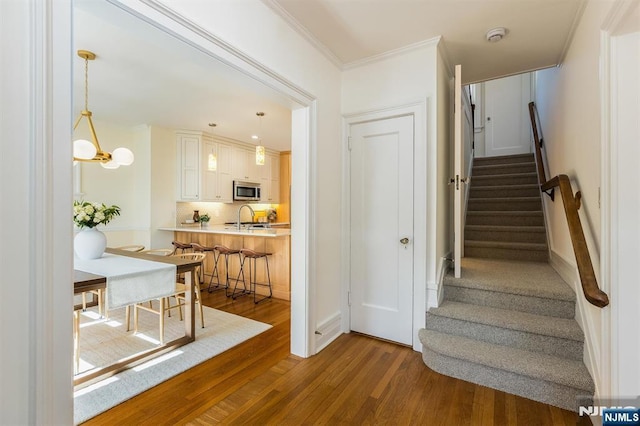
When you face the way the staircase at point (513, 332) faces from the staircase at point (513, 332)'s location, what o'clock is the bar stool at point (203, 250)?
The bar stool is roughly at 3 o'clock from the staircase.

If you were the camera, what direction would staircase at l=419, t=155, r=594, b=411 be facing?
facing the viewer

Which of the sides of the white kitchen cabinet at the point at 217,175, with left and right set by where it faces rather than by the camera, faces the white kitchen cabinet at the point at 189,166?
right

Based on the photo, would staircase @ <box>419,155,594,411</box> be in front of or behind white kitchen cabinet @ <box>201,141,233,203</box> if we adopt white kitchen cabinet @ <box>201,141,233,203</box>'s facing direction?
in front

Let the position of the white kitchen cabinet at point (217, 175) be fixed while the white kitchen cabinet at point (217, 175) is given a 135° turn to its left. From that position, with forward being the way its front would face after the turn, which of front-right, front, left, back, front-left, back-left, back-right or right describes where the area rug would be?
back

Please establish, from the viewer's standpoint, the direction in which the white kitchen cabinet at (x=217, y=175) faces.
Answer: facing the viewer and to the right of the viewer

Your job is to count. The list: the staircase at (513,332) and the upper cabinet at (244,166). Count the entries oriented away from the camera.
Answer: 0

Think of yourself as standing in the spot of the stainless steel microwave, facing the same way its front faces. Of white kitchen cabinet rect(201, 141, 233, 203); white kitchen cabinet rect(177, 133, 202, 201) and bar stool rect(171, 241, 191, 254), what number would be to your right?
3

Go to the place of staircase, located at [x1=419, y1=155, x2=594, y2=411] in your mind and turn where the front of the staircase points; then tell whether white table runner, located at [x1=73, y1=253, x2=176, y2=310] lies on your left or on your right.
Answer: on your right

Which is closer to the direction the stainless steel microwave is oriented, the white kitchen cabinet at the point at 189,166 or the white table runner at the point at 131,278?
the white table runner

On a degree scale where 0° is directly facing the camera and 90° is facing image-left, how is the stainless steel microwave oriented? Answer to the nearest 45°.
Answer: approximately 315°

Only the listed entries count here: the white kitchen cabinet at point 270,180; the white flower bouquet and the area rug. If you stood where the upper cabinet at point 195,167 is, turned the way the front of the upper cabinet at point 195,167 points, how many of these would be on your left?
1

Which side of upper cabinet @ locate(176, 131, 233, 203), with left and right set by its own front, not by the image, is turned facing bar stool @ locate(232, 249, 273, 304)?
front

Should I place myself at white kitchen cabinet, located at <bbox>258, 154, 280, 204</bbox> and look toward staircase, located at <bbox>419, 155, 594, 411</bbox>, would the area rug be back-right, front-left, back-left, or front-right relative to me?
front-right

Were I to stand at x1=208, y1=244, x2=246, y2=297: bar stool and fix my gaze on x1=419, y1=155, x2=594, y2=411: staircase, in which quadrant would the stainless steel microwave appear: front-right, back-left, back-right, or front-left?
back-left

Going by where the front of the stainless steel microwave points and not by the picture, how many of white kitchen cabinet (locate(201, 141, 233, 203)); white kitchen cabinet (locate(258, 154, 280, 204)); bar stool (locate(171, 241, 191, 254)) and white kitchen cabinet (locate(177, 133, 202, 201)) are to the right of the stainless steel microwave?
3

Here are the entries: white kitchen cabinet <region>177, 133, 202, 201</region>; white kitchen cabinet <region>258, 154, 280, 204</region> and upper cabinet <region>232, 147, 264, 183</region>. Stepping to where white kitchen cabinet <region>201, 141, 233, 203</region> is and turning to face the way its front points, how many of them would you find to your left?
2
